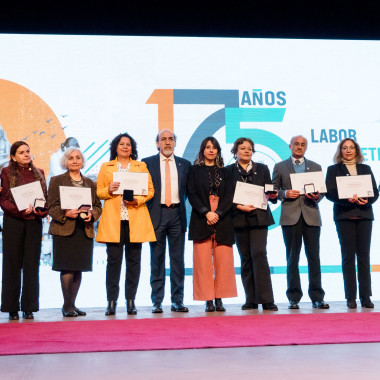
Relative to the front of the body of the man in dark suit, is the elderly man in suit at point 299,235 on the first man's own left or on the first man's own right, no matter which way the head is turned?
on the first man's own left

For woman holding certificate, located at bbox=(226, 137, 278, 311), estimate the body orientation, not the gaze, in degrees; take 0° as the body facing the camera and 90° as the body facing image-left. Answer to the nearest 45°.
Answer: approximately 0°

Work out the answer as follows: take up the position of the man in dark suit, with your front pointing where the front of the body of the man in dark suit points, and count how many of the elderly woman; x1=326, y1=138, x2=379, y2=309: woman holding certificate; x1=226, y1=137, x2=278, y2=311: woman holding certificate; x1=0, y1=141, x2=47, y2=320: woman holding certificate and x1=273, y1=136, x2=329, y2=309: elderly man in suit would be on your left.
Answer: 3

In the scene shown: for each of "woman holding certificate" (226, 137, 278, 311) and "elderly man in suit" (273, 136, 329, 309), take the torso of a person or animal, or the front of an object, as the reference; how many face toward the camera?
2

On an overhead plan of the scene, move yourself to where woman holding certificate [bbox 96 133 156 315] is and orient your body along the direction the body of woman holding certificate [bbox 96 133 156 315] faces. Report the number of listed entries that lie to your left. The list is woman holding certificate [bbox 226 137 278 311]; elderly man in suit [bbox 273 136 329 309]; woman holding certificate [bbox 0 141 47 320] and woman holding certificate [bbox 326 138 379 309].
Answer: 3

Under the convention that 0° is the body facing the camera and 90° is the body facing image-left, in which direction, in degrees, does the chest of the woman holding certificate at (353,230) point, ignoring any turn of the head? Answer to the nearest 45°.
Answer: approximately 0°

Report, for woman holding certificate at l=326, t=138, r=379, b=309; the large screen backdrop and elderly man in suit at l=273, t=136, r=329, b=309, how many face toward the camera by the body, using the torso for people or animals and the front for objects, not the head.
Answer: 3

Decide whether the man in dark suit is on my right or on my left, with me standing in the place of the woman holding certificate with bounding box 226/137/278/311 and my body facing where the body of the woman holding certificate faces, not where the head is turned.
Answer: on my right
